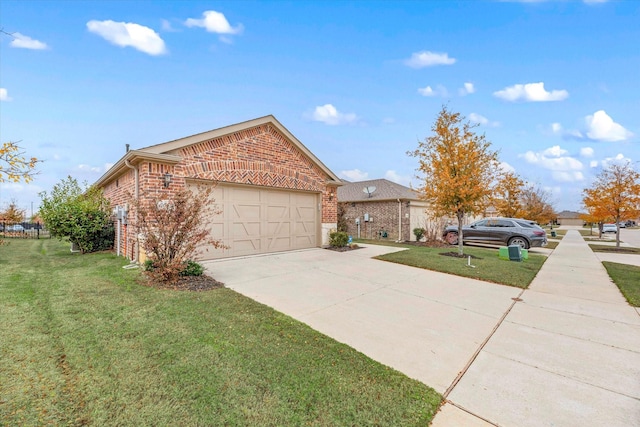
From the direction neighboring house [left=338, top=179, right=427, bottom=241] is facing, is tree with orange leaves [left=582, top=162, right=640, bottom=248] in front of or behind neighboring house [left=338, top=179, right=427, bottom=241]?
in front

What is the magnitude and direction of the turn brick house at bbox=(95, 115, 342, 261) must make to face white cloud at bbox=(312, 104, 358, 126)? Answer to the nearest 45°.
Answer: approximately 90° to its left

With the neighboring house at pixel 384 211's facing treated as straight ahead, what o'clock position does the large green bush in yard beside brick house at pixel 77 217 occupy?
The large green bush in yard beside brick house is roughly at 3 o'clock from the neighboring house.

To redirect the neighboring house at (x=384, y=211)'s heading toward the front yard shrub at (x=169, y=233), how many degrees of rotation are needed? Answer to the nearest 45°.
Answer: approximately 45° to its right

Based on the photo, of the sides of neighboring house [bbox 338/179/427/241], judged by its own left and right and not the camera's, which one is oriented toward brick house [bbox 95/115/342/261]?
right

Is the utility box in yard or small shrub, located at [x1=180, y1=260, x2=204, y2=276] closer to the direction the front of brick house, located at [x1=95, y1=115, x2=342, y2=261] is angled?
the utility box in yard

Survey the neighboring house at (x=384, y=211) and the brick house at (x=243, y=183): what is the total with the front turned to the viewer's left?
0

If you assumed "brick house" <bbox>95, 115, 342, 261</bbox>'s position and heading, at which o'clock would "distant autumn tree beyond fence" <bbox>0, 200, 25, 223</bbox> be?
The distant autumn tree beyond fence is roughly at 6 o'clock from the brick house.

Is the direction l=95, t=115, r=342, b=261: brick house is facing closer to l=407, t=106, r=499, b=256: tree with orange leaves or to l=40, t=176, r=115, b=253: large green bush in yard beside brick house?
the tree with orange leaves

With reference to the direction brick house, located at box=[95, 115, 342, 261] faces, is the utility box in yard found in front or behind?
in front
